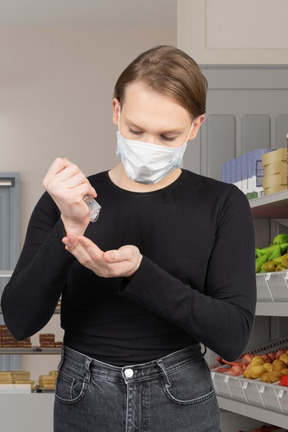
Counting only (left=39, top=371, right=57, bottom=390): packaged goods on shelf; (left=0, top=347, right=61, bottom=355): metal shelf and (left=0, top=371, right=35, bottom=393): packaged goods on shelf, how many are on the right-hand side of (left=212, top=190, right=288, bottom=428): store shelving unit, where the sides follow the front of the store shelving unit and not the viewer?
3

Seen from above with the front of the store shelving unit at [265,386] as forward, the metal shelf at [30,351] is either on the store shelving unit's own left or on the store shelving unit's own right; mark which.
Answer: on the store shelving unit's own right

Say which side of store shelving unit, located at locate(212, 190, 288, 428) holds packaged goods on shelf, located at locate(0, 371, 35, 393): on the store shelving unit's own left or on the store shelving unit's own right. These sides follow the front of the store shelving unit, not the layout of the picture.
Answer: on the store shelving unit's own right

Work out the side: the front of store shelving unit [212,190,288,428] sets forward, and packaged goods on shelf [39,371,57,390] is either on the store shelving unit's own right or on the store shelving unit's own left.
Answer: on the store shelving unit's own right

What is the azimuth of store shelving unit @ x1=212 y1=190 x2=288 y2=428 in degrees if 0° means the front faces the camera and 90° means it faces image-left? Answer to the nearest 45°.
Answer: approximately 45°
